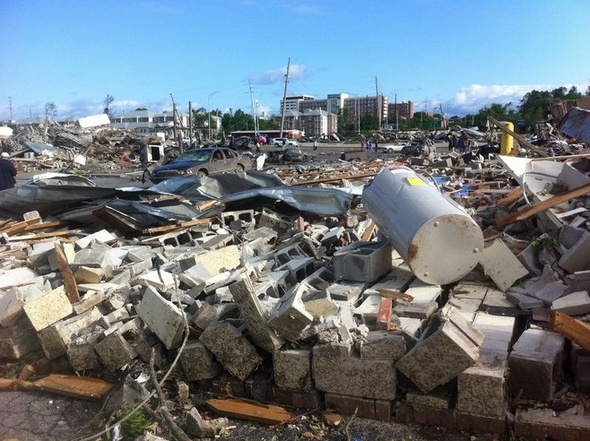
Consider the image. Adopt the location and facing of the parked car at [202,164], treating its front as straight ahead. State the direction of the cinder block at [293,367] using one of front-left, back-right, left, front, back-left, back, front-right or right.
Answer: front-left

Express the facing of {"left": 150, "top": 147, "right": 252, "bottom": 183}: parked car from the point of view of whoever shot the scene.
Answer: facing the viewer and to the left of the viewer

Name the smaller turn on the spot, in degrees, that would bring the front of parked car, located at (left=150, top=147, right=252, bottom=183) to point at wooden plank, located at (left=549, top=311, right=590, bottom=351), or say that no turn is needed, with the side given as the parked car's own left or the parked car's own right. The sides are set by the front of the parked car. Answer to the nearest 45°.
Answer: approximately 45° to the parked car's own left

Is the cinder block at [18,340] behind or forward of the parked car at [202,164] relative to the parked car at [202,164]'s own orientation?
forward

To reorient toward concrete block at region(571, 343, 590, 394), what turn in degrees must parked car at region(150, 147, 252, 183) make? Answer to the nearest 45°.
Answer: approximately 45° to its left

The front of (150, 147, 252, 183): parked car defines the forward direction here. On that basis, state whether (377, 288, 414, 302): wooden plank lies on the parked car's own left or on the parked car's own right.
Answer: on the parked car's own left

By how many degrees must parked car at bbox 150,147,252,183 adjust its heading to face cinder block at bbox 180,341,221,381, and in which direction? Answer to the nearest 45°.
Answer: approximately 45° to its left

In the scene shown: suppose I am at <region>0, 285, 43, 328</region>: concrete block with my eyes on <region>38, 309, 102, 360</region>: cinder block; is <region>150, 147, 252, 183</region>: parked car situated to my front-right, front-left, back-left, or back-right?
back-left
